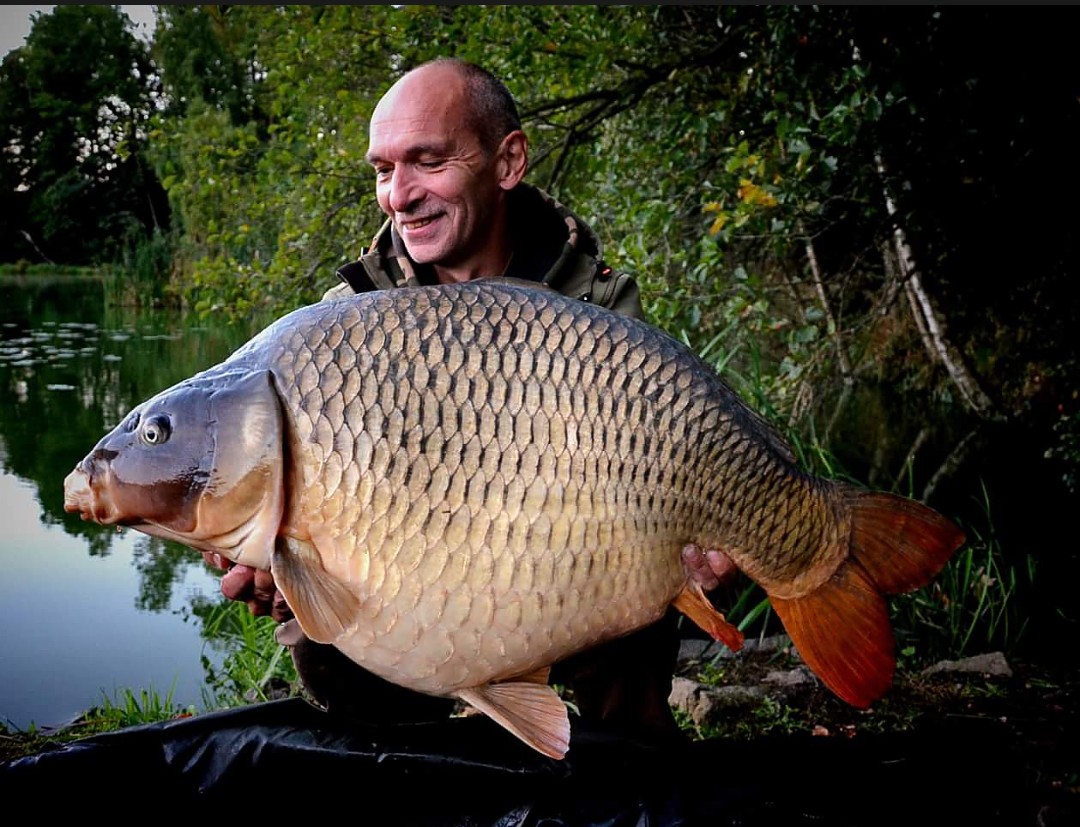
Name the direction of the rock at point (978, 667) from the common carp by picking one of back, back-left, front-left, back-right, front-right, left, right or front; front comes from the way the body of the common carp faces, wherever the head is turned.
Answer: back-right

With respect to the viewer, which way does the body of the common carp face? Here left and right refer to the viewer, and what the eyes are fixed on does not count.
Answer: facing to the left of the viewer

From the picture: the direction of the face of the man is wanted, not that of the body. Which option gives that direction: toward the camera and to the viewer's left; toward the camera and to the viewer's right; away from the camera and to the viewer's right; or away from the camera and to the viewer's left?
toward the camera and to the viewer's left
